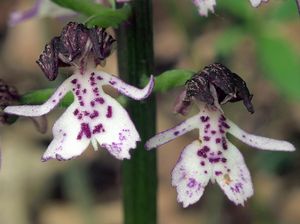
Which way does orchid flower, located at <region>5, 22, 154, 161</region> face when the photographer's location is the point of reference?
facing the viewer

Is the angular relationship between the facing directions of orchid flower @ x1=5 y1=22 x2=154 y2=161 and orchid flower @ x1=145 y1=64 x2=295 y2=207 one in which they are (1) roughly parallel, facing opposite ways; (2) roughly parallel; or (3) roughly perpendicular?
roughly parallel

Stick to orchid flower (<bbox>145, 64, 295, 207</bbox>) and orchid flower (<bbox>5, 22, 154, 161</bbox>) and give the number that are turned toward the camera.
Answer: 2

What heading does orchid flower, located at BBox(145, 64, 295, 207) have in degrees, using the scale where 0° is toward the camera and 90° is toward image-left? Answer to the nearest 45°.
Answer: approximately 0°

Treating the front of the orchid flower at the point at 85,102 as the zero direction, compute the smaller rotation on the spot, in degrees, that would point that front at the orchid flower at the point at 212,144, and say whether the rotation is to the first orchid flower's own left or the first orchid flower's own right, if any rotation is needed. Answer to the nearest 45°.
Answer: approximately 90° to the first orchid flower's own left

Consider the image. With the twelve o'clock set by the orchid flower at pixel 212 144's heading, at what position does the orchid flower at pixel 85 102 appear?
the orchid flower at pixel 85 102 is roughly at 3 o'clock from the orchid flower at pixel 212 144.
